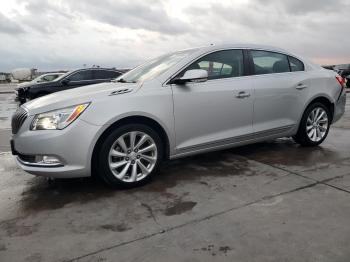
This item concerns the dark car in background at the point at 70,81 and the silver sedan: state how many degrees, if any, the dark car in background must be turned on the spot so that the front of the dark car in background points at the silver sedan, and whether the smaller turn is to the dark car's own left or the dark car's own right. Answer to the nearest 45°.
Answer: approximately 45° to the dark car's own left

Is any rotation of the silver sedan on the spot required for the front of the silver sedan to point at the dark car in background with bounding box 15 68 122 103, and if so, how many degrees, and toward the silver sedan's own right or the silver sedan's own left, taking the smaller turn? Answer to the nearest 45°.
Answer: approximately 90° to the silver sedan's own right

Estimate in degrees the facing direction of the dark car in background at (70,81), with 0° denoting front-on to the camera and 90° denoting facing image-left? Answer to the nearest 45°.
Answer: approximately 45°
